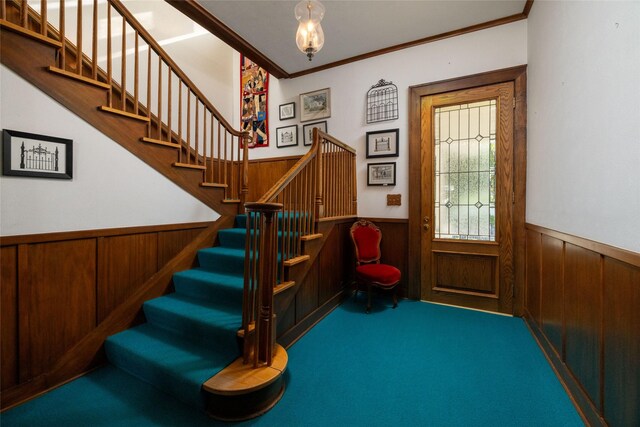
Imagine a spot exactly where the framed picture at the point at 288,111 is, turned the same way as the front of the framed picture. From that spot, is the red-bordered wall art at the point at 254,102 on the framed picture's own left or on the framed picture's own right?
on the framed picture's own right

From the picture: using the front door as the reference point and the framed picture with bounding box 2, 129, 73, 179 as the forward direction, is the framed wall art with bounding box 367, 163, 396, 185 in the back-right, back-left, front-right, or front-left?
front-right

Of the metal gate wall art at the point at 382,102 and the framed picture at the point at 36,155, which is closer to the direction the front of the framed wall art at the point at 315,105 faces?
the framed picture

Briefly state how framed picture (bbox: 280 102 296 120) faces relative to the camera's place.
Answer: facing the viewer and to the left of the viewer

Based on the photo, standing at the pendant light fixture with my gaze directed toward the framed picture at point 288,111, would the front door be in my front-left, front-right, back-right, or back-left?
front-right

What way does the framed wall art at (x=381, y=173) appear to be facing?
toward the camera

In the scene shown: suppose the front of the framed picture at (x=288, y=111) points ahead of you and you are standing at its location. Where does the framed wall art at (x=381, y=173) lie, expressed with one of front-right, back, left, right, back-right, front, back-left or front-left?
left

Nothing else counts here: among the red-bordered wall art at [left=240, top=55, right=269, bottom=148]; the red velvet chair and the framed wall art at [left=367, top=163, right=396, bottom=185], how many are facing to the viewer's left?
0

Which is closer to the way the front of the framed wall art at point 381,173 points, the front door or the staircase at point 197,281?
the staircase

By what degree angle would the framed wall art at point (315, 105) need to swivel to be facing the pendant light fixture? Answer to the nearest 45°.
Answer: approximately 45° to its left

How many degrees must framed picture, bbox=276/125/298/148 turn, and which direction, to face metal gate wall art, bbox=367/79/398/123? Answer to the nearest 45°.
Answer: approximately 90° to its left

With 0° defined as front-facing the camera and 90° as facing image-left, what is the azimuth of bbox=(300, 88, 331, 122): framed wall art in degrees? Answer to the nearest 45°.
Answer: approximately 45°

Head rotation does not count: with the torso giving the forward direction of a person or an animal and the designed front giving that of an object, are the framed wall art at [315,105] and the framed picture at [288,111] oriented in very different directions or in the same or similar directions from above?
same or similar directions

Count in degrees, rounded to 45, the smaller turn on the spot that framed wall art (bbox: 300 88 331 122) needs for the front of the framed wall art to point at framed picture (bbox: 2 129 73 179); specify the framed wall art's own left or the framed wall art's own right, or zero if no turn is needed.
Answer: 0° — it already faces it

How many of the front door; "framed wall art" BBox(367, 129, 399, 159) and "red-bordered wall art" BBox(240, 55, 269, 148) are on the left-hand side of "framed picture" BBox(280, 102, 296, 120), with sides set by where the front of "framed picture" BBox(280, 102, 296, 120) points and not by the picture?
2

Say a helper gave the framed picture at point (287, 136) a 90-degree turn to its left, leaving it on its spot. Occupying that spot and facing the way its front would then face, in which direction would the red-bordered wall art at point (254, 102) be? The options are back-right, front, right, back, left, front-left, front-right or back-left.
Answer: back
